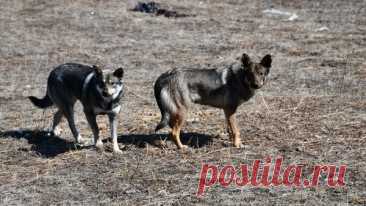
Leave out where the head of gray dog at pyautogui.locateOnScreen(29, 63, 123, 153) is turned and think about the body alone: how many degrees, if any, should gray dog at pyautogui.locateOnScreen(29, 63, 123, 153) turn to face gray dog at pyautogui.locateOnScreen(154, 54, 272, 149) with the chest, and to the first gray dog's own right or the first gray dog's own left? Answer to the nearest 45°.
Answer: approximately 45° to the first gray dog's own left

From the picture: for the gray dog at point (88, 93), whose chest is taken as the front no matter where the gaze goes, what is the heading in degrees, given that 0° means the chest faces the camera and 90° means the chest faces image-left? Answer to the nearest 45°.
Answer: approximately 315°

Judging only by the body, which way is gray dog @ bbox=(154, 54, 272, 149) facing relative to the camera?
to the viewer's right

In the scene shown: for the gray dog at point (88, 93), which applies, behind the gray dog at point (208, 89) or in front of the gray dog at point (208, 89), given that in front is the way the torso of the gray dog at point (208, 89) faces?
behind

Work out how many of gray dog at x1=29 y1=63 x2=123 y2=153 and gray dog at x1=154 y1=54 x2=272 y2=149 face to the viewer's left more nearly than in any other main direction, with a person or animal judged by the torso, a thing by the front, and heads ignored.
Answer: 0
